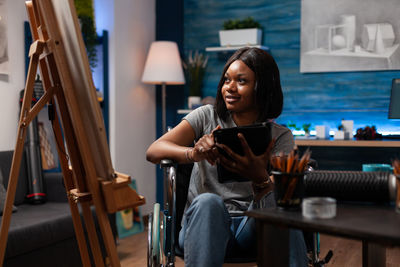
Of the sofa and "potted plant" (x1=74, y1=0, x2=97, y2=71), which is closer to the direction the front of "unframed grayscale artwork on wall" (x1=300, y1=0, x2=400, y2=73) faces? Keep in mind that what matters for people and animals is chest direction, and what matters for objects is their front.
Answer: the sofa

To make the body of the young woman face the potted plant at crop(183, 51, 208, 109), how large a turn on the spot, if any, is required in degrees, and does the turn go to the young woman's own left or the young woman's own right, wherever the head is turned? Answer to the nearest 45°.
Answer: approximately 180°

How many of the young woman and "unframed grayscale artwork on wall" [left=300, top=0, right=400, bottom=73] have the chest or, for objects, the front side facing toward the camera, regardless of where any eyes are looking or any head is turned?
2

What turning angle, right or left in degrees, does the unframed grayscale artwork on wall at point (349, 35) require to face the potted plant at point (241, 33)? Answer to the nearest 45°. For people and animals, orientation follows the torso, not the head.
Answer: approximately 90° to its right

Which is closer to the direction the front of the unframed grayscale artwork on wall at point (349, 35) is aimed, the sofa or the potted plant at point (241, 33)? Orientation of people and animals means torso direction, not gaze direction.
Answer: the sofa

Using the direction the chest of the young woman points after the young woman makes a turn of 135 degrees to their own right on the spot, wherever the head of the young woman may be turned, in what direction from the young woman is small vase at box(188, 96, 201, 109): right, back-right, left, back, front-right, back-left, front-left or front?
front-right

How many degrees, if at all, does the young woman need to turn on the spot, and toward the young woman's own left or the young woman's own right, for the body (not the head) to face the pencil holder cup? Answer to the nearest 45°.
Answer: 0° — they already face it

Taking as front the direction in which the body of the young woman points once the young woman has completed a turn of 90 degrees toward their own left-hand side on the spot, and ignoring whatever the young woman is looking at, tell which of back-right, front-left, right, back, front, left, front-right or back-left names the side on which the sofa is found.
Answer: back-left
